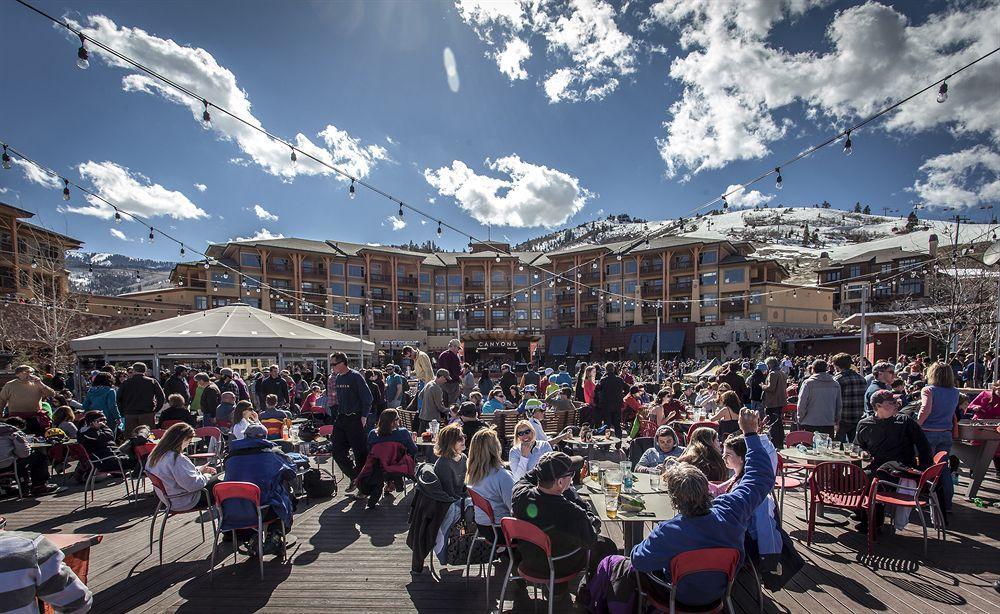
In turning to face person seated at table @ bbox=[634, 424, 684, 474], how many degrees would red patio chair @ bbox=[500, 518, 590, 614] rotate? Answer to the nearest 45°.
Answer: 0° — it already faces them

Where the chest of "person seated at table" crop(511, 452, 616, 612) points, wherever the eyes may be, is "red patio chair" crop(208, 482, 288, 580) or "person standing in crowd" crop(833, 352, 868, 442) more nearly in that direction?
the person standing in crowd

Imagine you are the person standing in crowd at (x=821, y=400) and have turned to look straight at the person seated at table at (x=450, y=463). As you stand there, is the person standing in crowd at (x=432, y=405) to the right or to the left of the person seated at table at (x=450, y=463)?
right

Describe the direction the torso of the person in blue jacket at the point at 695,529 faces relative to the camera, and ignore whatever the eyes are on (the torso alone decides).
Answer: away from the camera

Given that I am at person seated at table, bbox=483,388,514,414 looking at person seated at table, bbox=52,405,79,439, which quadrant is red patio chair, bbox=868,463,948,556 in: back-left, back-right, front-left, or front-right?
back-left

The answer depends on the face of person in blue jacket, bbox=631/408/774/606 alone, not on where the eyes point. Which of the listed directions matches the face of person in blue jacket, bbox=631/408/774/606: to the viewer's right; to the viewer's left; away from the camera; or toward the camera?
away from the camera

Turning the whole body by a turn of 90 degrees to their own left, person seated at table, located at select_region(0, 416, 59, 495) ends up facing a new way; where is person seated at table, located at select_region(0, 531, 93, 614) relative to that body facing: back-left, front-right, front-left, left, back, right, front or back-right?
back

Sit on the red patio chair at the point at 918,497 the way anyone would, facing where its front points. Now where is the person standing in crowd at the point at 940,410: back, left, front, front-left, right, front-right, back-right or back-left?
right

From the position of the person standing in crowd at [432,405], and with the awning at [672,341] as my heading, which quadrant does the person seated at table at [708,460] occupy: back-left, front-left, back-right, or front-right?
back-right

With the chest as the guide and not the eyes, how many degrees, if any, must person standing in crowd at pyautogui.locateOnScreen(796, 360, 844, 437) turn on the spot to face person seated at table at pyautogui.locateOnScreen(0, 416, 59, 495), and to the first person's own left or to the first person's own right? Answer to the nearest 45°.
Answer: approximately 135° to the first person's own left

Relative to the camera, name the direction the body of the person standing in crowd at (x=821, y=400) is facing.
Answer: away from the camera

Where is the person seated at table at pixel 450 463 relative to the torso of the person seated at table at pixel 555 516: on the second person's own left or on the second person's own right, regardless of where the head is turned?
on the second person's own left

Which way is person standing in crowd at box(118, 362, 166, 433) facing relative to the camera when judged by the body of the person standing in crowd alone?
away from the camera

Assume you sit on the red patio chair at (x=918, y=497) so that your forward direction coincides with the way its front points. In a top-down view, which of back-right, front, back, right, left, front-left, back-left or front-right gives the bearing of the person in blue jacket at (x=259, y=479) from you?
front-left
